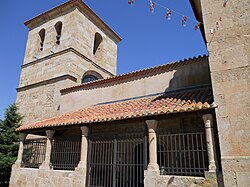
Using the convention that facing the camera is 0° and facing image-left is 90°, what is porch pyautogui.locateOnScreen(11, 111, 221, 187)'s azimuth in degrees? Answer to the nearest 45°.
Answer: approximately 45°
